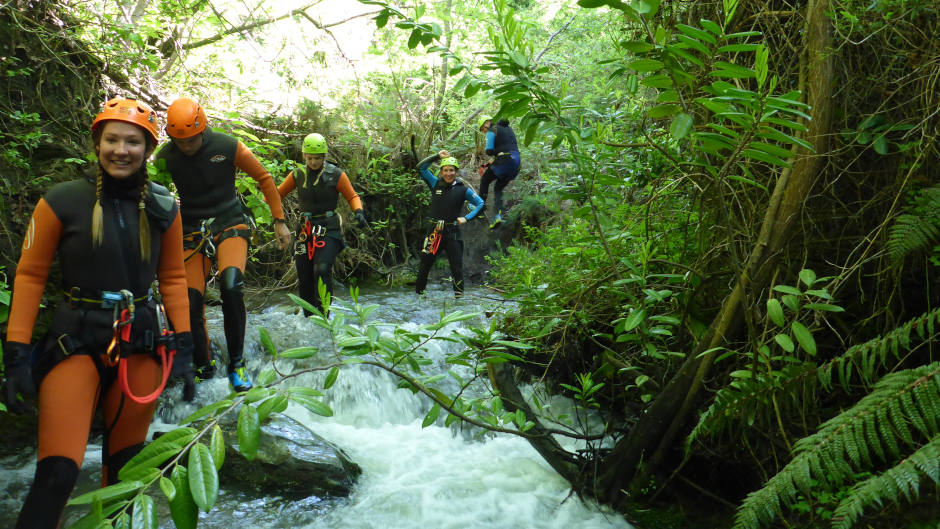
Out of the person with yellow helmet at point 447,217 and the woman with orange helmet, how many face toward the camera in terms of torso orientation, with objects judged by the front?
2

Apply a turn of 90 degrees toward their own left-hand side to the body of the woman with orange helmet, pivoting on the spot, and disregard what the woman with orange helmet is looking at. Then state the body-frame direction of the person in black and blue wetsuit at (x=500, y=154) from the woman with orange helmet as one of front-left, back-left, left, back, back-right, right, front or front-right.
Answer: front-left

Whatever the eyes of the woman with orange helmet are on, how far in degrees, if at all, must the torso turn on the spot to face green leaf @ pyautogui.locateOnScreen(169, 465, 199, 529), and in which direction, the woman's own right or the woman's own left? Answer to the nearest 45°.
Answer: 0° — they already face it

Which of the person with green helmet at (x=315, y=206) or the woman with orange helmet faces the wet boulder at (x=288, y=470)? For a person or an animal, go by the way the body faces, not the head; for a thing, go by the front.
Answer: the person with green helmet

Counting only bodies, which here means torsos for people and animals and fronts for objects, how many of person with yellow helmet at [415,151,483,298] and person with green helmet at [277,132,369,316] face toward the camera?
2
